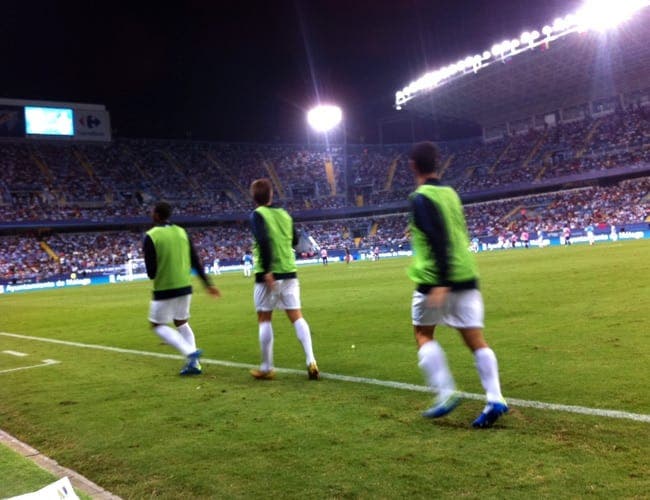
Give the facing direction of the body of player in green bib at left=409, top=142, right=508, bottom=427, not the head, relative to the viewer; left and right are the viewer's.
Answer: facing away from the viewer and to the left of the viewer

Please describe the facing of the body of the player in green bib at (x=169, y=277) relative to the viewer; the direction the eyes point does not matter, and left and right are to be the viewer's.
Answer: facing away from the viewer and to the left of the viewer

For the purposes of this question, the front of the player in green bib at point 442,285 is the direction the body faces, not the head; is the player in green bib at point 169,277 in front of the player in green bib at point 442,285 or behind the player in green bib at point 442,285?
in front

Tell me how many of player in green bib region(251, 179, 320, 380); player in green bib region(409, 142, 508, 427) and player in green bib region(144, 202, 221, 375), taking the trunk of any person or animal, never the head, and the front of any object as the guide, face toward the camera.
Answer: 0

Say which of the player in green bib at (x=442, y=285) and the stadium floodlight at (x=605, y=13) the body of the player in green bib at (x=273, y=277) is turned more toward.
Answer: the stadium floodlight

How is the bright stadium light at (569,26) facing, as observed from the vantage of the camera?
facing the viewer and to the left of the viewer

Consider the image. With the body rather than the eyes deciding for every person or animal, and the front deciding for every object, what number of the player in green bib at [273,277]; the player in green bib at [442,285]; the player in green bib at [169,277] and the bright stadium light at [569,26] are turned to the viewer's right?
0

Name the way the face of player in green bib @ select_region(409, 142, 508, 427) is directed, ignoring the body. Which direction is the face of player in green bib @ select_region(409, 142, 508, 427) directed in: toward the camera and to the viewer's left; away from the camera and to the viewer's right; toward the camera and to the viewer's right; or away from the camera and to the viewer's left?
away from the camera and to the viewer's left

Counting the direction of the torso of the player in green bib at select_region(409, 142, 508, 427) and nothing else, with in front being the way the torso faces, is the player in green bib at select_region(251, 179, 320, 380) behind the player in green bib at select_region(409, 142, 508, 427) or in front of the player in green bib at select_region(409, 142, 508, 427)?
in front

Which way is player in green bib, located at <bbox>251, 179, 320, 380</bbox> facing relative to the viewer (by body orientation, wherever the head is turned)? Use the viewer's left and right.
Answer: facing away from the viewer and to the left of the viewer

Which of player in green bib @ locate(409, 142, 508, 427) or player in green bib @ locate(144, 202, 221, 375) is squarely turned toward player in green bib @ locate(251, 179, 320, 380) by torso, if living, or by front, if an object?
player in green bib @ locate(409, 142, 508, 427)

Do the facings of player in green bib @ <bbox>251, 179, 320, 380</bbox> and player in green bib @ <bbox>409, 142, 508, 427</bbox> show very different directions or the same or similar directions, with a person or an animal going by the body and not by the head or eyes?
same or similar directions

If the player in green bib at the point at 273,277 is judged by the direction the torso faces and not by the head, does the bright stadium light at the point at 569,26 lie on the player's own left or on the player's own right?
on the player's own right

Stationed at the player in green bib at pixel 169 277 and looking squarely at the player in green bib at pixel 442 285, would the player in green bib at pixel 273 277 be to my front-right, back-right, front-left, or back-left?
front-left
